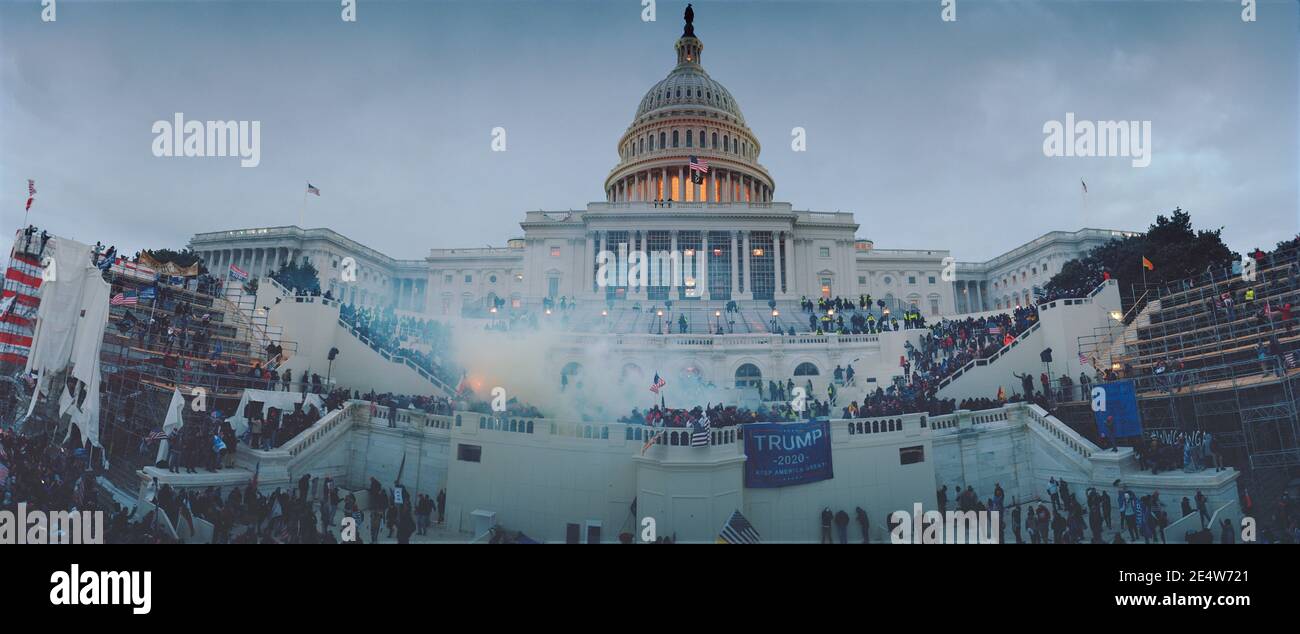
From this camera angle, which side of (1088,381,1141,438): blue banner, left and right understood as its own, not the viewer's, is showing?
front

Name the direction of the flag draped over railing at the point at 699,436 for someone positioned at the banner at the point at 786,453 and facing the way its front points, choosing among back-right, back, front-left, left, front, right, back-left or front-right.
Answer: front-right

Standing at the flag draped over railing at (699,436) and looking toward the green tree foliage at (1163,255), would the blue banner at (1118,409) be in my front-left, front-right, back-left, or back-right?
front-right

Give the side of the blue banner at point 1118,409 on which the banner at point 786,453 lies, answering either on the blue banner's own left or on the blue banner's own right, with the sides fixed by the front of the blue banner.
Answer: on the blue banner's own right

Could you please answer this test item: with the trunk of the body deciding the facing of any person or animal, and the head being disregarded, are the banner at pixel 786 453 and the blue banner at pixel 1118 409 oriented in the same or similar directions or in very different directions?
same or similar directions

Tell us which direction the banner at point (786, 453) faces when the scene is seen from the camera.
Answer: facing the viewer

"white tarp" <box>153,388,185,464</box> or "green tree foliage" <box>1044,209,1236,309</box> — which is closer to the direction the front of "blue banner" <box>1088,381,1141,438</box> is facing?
the white tarp

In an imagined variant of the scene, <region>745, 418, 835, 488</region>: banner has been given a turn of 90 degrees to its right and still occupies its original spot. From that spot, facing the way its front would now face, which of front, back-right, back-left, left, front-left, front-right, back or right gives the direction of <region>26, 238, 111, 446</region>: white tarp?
front

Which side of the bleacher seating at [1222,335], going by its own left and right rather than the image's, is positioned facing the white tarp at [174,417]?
front

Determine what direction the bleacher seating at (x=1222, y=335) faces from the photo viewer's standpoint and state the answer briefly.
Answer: facing the viewer and to the left of the viewer

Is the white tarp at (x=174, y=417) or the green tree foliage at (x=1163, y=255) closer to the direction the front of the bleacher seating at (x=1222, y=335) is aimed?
the white tarp

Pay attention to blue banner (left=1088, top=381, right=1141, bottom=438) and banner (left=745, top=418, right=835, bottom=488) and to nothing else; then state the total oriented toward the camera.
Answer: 2

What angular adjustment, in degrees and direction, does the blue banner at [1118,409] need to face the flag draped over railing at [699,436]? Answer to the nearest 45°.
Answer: approximately 45° to its right

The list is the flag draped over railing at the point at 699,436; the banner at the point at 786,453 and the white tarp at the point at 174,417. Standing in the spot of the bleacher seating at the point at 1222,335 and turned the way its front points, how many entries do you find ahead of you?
3
